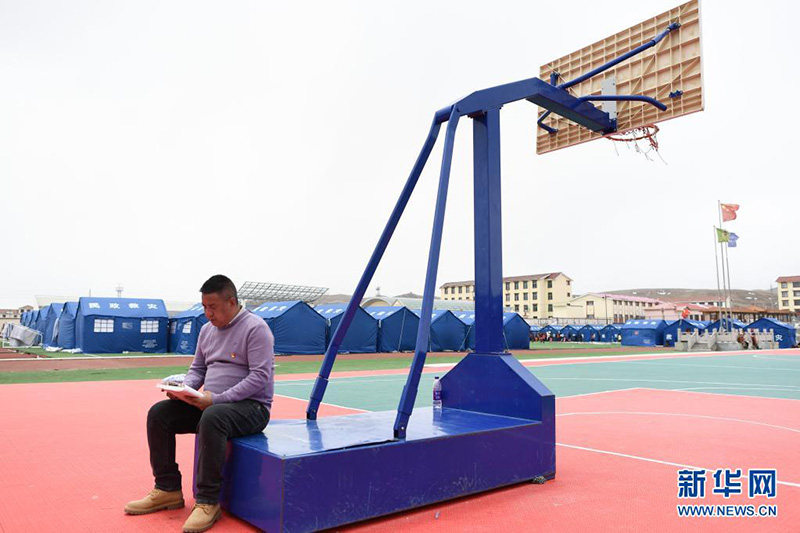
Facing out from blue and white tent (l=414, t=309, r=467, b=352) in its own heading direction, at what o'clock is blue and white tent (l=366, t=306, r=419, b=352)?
blue and white tent (l=366, t=306, r=419, b=352) is roughly at 3 o'clock from blue and white tent (l=414, t=309, r=467, b=352).

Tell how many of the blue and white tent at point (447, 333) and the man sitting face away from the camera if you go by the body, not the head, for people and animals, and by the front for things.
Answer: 0

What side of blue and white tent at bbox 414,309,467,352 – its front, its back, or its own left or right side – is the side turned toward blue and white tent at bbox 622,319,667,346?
left

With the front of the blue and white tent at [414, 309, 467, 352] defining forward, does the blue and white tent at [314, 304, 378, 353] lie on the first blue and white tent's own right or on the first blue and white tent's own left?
on the first blue and white tent's own right

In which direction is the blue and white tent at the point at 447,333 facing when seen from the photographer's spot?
facing the viewer and to the right of the viewer

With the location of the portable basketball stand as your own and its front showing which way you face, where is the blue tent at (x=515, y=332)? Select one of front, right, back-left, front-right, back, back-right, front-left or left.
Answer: front-left

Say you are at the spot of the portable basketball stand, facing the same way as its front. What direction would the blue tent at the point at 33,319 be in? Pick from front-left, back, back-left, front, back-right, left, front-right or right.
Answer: left

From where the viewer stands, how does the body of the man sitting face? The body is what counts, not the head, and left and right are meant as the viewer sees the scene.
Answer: facing the viewer and to the left of the viewer

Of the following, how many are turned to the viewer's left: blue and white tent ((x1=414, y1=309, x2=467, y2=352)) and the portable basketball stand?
0

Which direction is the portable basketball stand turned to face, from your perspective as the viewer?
facing away from the viewer and to the right of the viewer

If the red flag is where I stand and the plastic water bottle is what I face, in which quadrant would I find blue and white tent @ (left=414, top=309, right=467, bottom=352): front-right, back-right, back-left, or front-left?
front-right

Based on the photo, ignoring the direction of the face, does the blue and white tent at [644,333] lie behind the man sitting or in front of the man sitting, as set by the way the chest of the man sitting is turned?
behind

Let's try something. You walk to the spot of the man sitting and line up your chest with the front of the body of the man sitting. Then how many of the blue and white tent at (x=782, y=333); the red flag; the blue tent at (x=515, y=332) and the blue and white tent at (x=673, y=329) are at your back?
4

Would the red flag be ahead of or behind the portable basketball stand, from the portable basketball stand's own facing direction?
ahead

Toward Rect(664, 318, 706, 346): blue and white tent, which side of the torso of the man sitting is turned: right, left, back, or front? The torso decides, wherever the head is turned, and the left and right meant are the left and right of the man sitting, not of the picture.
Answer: back

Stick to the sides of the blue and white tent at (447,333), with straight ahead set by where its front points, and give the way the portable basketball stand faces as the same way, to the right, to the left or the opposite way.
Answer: to the left

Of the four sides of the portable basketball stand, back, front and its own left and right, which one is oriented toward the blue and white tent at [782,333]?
front

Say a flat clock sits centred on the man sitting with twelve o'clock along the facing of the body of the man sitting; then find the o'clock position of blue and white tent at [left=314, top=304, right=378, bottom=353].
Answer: The blue and white tent is roughly at 5 o'clock from the man sitting.

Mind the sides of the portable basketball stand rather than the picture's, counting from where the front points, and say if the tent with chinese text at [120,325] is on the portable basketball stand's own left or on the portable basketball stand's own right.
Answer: on the portable basketball stand's own left
